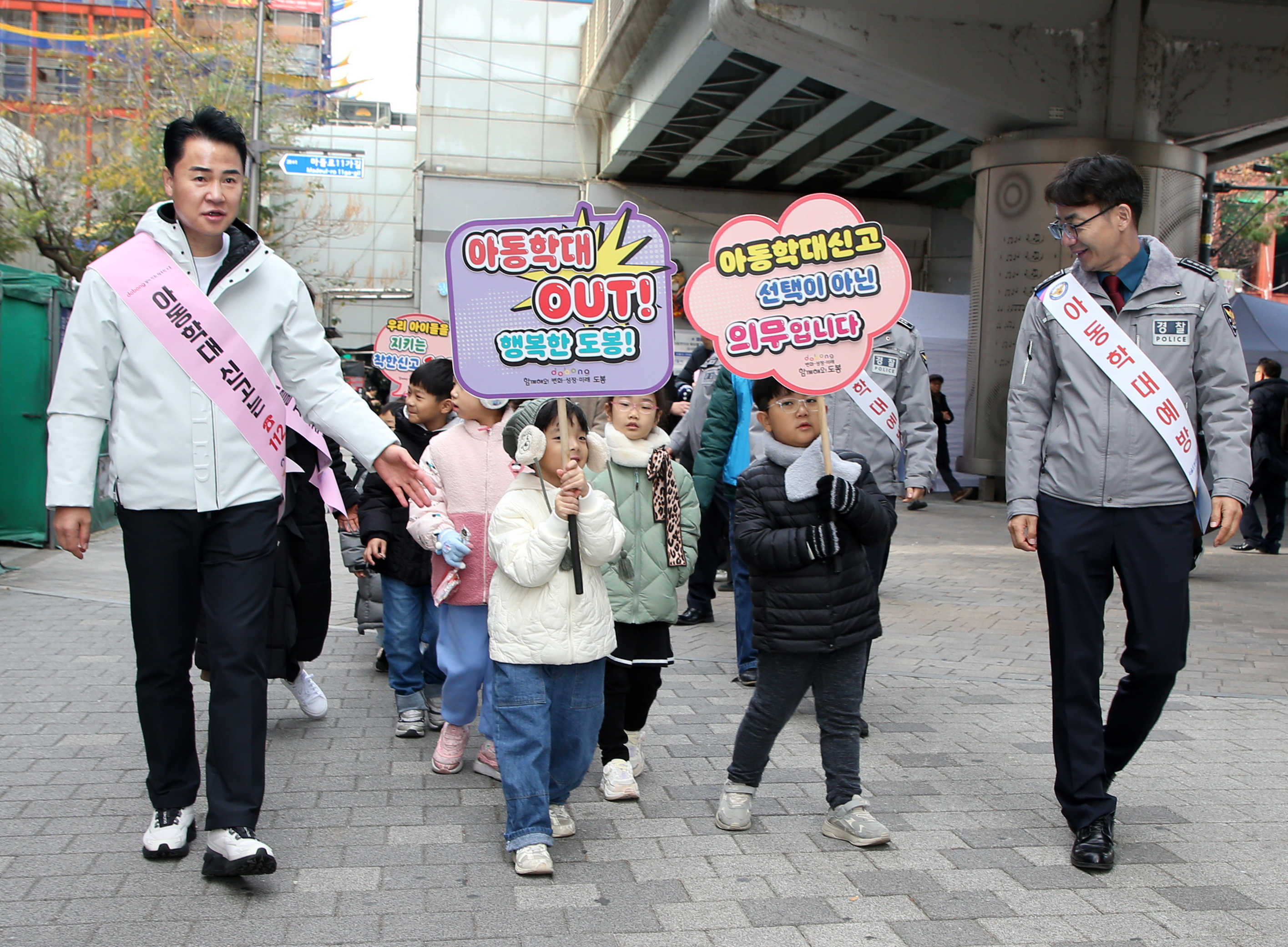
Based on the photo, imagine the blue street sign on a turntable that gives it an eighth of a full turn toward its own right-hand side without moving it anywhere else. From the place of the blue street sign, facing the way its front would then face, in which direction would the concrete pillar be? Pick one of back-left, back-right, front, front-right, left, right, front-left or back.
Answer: left

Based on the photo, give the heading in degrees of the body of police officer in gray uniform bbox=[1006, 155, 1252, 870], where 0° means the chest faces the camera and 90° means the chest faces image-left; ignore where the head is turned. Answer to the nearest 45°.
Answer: approximately 0°

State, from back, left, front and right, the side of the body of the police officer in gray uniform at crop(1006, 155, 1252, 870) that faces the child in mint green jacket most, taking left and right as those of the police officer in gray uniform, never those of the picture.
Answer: right

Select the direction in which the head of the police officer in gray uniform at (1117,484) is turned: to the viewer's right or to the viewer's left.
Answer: to the viewer's left

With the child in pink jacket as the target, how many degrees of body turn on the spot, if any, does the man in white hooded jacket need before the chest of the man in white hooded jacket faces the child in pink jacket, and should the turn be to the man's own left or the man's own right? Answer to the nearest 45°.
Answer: approximately 135° to the man's own left
